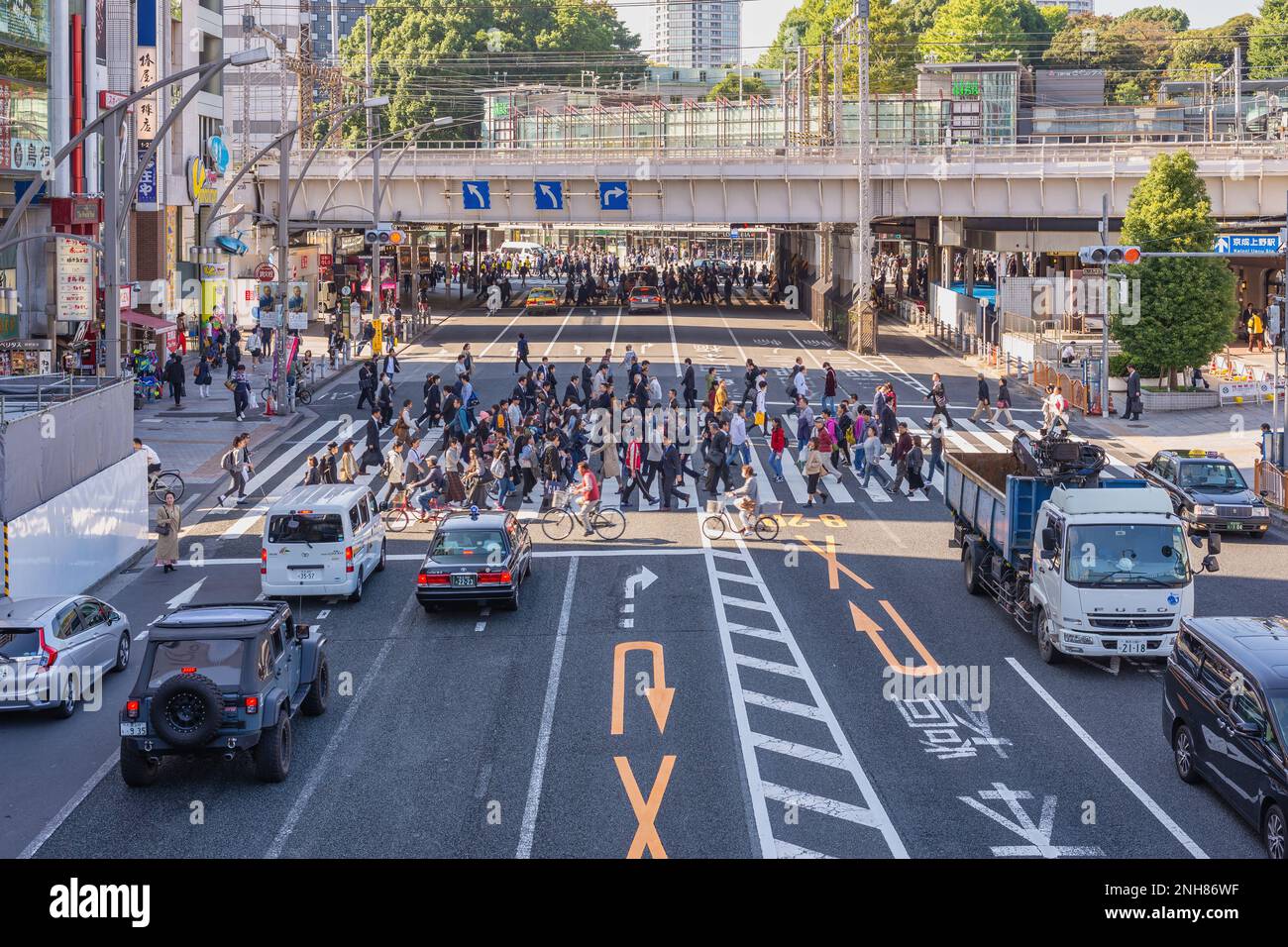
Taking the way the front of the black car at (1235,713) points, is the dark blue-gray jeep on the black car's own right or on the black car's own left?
on the black car's own right

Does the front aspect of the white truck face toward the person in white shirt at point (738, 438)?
no

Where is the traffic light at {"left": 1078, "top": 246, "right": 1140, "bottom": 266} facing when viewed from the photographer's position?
facing the viewer

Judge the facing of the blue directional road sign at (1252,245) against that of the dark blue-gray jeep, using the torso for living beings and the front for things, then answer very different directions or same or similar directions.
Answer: very different directions

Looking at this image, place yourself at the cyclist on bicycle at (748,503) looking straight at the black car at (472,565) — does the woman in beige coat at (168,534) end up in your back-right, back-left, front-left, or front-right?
front-right

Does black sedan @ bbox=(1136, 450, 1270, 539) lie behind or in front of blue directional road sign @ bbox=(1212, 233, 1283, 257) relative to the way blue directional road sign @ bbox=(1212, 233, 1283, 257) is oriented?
in front

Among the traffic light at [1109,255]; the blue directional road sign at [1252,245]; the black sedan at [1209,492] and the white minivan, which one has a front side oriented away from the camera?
the white minivan

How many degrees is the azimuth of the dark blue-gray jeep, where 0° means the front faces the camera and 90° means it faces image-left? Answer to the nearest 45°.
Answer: approximately 225°

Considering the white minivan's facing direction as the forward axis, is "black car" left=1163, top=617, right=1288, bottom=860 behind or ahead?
behind

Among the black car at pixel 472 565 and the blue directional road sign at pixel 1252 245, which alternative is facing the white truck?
the blue directional road sign

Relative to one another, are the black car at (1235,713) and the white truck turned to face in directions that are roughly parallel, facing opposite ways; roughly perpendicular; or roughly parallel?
roughly parallel

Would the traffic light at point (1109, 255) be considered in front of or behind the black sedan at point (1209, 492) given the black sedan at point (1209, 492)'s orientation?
behind

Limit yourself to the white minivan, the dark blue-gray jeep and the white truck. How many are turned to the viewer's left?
0

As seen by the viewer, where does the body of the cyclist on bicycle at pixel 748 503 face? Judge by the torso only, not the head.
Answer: to the viewer's left
